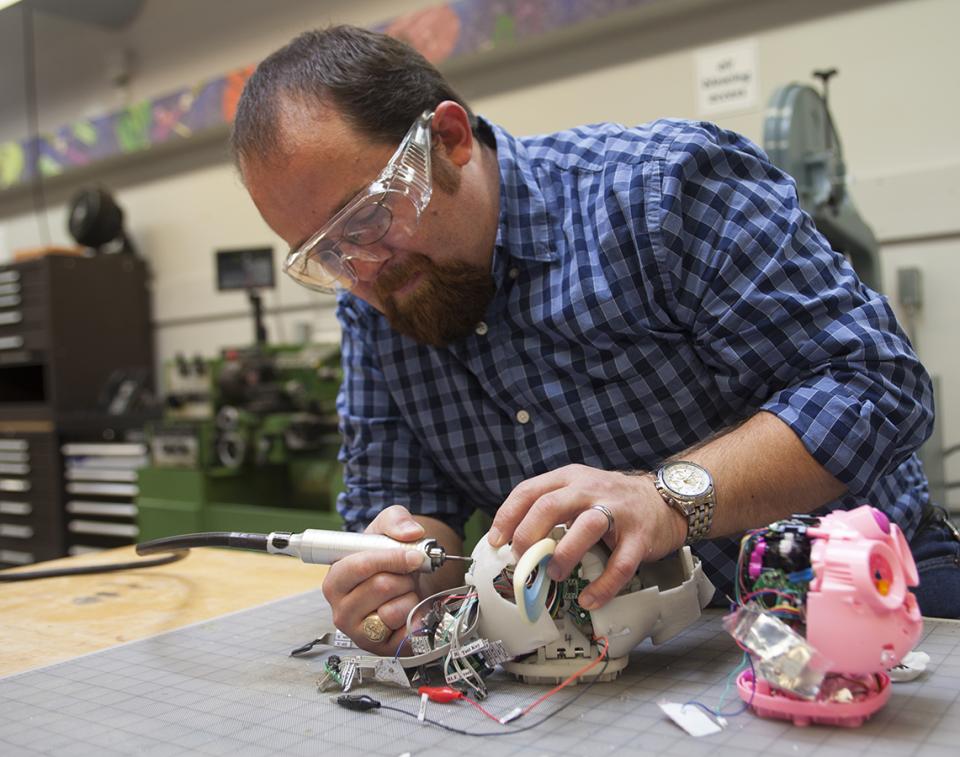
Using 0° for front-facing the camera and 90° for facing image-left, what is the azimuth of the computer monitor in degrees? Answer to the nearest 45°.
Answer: approximately 0°

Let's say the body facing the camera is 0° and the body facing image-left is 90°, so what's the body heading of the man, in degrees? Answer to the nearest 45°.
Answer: approximately 45°

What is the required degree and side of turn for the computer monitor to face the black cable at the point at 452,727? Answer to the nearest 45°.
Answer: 0° — it already faces it

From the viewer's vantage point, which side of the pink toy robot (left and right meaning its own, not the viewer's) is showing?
right

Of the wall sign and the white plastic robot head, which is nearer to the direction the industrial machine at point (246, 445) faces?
the white plastic robot head
